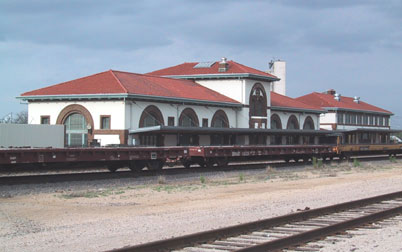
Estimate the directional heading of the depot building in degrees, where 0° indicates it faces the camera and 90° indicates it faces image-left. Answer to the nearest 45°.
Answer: approximately 315°
